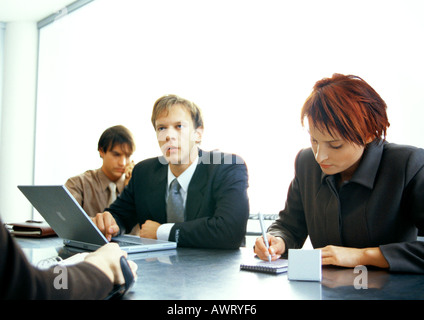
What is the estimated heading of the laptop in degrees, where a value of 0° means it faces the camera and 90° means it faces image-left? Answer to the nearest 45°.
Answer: approximately 225°

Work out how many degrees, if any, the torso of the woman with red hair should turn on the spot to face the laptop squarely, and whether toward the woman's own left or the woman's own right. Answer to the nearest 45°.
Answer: approximately 45° to the woman's own right

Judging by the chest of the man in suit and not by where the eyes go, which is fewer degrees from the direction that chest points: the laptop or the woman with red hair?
the laptop

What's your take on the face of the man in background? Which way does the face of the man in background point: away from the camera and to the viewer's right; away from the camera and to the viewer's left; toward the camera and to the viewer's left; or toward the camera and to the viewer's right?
toward the camera and to the viewer's right

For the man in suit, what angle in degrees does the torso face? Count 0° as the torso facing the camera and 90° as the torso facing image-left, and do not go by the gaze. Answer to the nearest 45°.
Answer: approximately 45°

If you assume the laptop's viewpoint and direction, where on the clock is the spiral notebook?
The spiral notebook is roughly at 3 o'clock from the laptop.

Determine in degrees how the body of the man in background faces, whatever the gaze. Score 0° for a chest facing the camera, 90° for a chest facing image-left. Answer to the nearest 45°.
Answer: approximately 315°

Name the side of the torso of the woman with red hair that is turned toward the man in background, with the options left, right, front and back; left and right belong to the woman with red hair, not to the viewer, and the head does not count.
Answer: right

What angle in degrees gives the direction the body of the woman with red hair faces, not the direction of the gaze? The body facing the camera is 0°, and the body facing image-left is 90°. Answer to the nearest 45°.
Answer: approximately 45°

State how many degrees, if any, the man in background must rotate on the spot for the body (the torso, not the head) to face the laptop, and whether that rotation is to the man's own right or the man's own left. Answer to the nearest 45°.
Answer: approximately 45° to the man's own right
